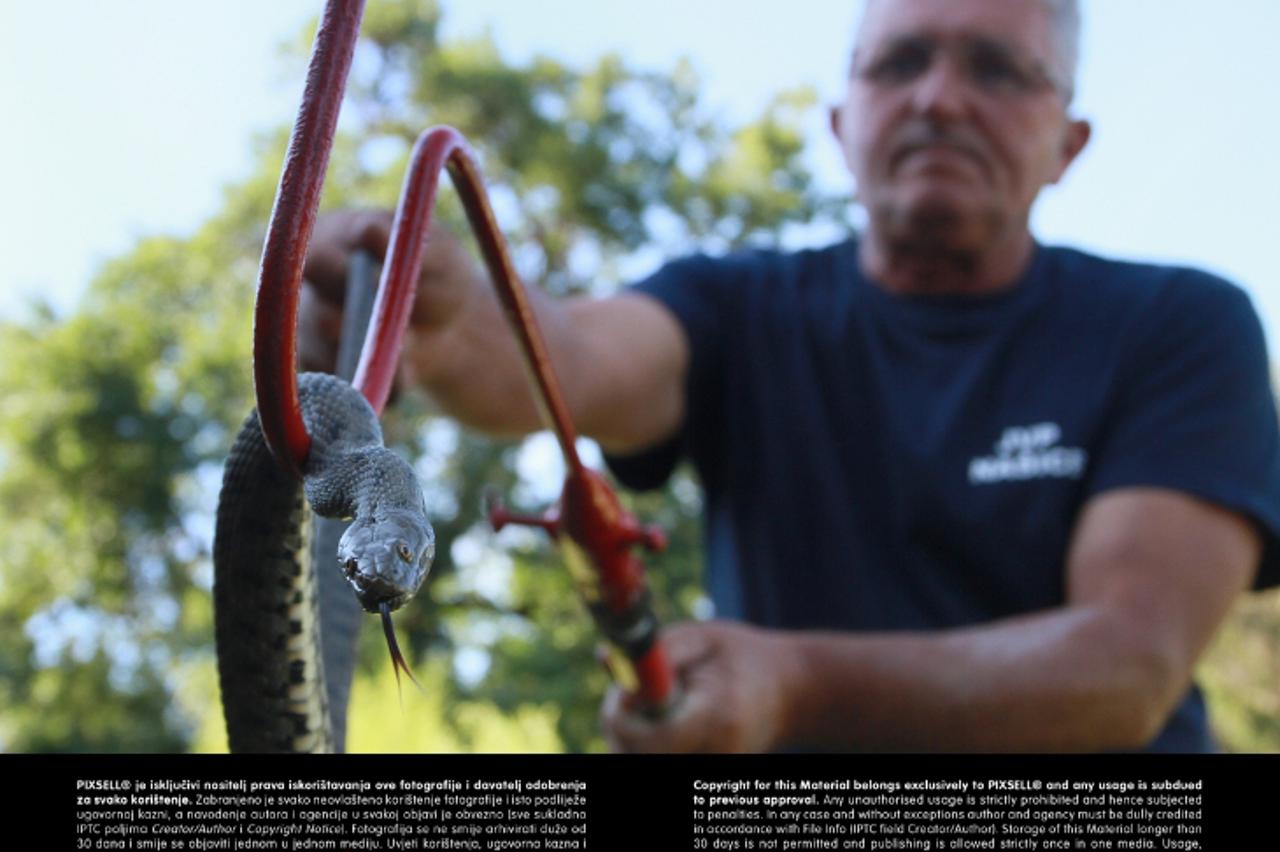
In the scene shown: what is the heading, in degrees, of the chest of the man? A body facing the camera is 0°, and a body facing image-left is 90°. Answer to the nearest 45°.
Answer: approximately 0°
